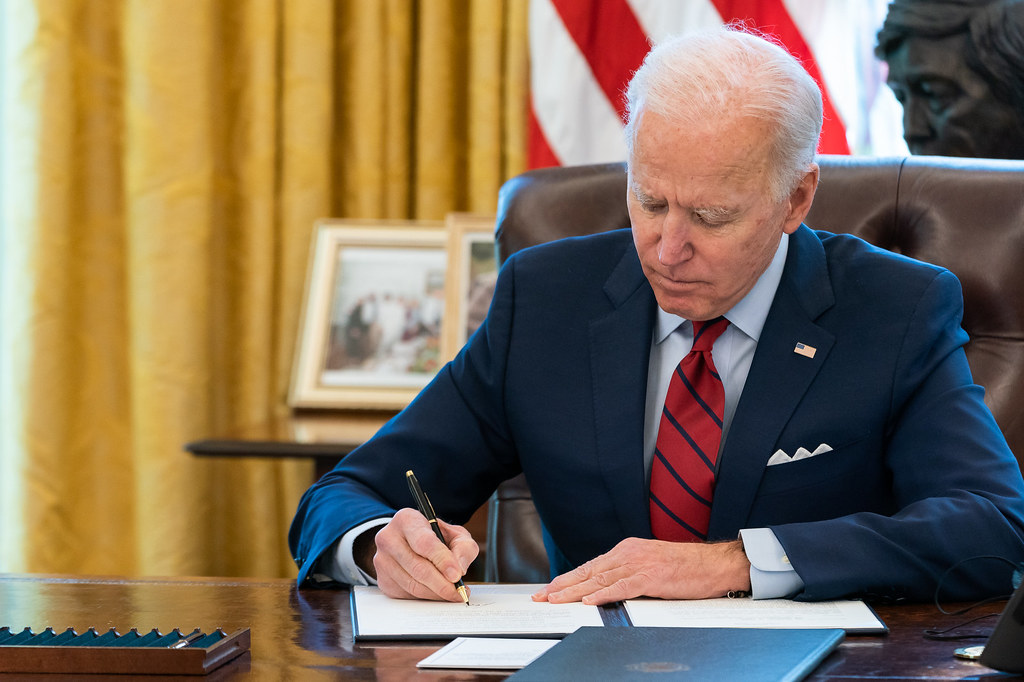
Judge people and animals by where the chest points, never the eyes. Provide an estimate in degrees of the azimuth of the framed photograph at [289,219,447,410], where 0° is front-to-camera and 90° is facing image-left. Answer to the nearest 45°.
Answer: approximately 0°

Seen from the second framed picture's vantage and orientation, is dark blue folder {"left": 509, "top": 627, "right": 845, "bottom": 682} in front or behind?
in front

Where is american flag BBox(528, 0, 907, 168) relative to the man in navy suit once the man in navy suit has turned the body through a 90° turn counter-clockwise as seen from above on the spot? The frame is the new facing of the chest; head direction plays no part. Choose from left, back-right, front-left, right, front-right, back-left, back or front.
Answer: left

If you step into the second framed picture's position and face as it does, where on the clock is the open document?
The open document is roughly at 12 o'clock from the second framed picture.

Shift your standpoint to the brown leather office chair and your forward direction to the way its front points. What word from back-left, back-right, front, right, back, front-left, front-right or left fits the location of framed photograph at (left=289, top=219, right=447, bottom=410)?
back-right

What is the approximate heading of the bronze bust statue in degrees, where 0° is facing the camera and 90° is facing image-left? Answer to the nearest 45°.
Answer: approximately 45°

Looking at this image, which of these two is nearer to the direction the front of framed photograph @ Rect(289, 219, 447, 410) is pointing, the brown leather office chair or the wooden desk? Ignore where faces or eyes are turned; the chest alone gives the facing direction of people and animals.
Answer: the wooden desk

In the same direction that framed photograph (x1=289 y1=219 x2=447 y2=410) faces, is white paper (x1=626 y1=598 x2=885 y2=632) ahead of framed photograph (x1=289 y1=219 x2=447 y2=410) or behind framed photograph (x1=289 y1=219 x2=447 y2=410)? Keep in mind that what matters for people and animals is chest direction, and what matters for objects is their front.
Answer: ahead

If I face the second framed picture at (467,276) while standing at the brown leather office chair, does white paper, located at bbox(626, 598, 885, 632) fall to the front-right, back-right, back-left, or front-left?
back-left
